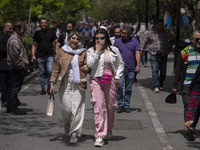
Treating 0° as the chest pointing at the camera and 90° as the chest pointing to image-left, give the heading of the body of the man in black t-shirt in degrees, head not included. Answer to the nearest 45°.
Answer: approximately 0°

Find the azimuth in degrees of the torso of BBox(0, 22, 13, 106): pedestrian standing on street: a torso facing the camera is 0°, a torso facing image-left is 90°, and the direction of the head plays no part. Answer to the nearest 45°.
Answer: approximately 315°

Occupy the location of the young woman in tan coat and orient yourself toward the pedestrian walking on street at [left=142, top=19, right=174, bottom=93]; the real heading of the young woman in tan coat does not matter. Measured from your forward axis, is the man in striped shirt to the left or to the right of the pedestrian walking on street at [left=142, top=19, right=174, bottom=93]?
right

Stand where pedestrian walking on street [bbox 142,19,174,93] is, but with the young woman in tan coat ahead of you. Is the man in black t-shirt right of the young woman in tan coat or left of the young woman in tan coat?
right

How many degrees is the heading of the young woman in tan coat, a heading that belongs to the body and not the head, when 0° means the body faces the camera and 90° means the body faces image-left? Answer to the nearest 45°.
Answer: approximately 0°
